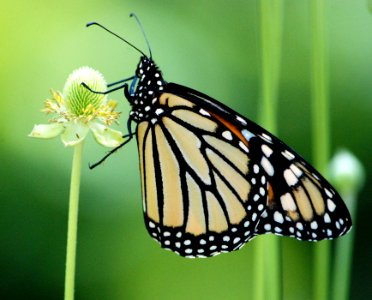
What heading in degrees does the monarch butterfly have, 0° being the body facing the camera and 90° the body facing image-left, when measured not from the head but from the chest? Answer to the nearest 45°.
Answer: approximately 90°

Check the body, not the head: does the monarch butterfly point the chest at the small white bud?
no
